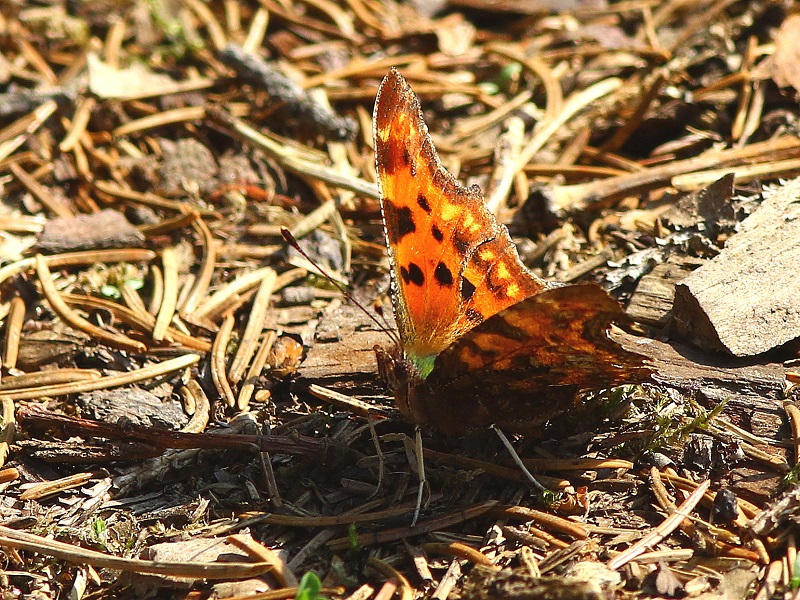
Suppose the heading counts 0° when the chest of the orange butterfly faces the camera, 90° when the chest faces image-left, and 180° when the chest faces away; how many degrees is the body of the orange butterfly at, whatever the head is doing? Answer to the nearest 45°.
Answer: approximately 90°
